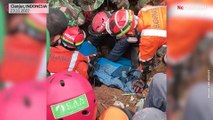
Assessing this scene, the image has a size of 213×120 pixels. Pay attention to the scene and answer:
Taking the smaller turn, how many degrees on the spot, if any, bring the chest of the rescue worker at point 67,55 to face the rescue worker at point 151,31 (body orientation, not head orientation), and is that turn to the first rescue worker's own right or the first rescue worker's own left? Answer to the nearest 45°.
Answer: approximately 45° to the first rescue worker's own right

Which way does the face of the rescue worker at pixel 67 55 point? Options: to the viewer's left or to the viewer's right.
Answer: to the viewer's right

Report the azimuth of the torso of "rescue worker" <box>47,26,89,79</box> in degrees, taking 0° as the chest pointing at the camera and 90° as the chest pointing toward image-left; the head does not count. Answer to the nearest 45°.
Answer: approximately 225°
